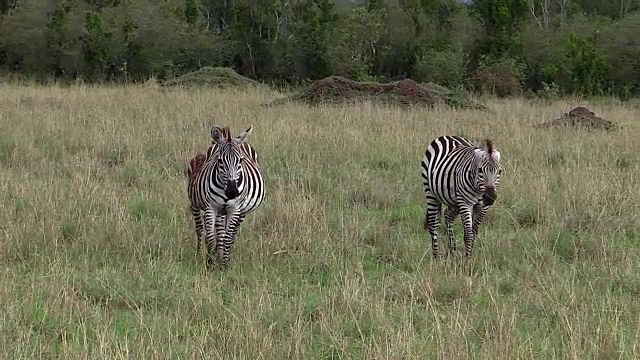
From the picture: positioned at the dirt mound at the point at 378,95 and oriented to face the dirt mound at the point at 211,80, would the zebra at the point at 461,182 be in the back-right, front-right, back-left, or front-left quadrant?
back-left

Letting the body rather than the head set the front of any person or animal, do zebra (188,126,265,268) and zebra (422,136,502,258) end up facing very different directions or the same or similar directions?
same or similar directions

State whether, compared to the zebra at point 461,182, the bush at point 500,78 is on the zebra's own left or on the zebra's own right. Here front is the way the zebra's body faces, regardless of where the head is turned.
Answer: on the zebra's own left

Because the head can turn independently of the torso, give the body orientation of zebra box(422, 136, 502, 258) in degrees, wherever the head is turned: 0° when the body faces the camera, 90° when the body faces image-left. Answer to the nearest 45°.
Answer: approximately 315°

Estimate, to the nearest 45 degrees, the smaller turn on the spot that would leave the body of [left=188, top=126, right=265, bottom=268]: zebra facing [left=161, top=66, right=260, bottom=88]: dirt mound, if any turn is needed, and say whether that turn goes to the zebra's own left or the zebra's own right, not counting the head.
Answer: approximately 180°

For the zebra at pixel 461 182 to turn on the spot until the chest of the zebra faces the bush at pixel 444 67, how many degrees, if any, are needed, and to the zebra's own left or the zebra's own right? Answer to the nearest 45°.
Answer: approximately 135° to the zebra's own left

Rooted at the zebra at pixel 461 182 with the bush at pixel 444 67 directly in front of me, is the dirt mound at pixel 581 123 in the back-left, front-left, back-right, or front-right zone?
front-right

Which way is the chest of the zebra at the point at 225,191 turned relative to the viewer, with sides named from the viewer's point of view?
facing the viewer

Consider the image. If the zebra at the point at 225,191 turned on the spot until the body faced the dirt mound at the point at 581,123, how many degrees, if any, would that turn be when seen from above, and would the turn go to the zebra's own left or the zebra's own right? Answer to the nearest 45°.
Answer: approximately 135° to the zebra's own left

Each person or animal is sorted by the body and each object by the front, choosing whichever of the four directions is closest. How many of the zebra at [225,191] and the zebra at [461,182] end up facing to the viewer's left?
0

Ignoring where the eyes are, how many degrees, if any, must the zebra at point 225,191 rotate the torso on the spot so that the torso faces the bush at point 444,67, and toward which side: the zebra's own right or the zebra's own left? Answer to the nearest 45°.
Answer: approximately 180°

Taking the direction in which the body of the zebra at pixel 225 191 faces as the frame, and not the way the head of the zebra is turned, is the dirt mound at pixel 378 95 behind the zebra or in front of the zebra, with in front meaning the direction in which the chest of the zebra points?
behind
